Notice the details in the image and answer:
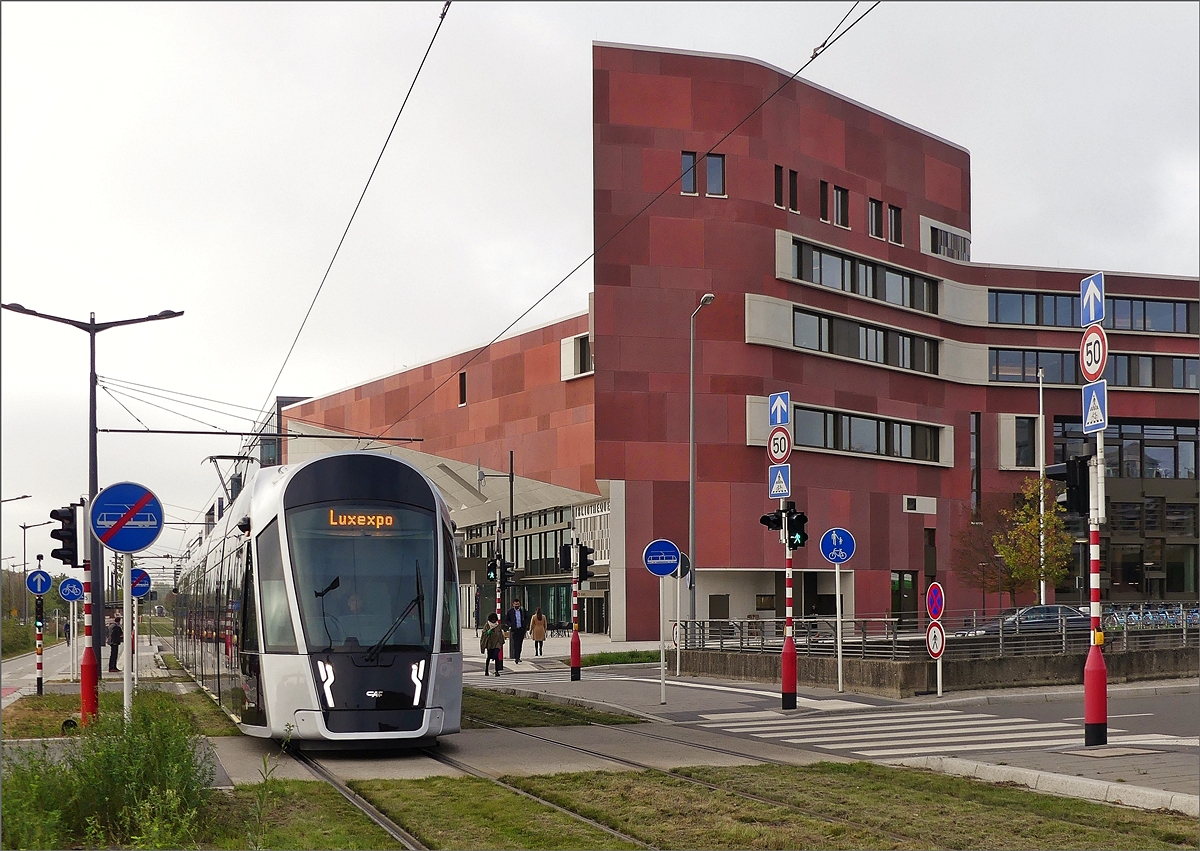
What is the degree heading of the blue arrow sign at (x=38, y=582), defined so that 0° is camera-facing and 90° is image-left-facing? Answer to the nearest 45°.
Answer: approximately 0°

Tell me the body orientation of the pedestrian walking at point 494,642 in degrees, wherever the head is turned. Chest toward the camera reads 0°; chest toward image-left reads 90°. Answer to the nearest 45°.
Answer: approximately 0°

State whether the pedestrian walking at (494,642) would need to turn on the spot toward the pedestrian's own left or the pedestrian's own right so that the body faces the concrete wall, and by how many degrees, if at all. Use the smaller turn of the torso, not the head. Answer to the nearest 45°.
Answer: approximately 45° to the pedestrian's own left
